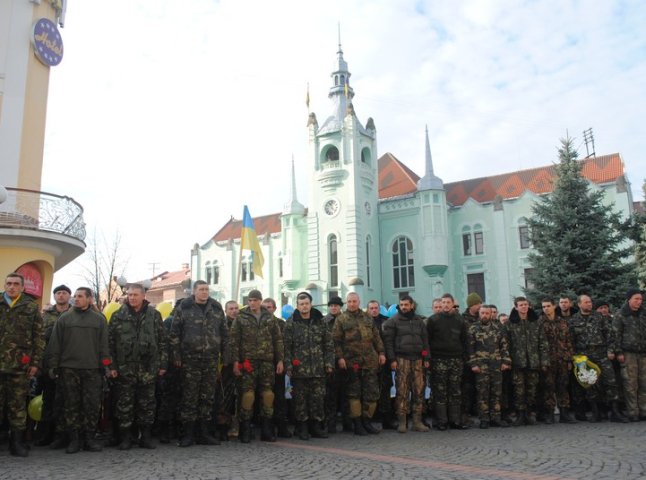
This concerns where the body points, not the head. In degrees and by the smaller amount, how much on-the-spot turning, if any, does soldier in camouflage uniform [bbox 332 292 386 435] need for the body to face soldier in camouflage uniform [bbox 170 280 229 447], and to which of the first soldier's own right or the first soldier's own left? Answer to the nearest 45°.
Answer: approximately 45° to the first soldier's own right

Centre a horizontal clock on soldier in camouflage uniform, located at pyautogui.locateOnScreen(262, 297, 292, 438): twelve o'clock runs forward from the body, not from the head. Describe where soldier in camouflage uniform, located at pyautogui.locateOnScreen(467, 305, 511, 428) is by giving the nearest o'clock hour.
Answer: soldier in camouflage uniform, located at pyautogui.locateOnScreen(467, 305, 511, 428) is roughly at 9 o'clock from soldier in camouflage uniform, located at pyautogui.locateOnScreen(262, 297, 292, 438).

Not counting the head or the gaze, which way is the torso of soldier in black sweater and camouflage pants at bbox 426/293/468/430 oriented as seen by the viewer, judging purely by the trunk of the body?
toward the camera

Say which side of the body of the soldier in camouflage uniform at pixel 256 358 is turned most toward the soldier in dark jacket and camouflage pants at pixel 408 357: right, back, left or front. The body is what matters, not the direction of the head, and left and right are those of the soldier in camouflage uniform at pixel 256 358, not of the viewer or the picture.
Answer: left

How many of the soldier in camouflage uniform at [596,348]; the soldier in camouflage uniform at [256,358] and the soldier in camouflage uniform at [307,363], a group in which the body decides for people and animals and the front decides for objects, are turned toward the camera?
3

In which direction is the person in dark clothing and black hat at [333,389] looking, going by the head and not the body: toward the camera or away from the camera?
toward the camera

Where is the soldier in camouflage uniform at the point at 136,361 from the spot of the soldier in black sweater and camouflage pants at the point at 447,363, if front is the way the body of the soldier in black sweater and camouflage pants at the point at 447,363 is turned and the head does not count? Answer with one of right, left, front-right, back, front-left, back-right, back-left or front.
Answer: front-right

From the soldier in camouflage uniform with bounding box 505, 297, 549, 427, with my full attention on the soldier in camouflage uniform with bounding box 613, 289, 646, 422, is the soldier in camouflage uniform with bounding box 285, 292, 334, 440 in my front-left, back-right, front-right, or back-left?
back-right

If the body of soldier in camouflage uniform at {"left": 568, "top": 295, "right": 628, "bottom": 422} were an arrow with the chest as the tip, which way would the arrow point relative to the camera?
toward the camera

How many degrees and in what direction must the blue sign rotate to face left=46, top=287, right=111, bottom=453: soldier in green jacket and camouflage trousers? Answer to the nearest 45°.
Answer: approximately 45° to its right

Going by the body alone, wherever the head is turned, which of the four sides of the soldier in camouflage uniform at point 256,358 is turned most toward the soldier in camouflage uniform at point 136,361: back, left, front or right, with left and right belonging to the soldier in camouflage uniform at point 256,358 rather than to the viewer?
right

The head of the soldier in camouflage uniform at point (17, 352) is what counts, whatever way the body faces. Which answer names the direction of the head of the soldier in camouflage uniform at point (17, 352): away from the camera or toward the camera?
toward the camera

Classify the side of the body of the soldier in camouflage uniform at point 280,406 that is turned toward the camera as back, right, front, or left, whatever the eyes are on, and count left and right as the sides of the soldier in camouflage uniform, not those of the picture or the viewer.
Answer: front

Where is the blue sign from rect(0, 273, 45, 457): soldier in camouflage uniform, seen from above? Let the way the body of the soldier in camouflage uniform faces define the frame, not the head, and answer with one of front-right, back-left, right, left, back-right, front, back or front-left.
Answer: back

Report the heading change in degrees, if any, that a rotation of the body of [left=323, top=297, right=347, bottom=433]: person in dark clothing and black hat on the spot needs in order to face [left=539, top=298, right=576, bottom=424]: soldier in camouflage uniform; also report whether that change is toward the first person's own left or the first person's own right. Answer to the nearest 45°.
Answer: approximately 90° to the first person's own left

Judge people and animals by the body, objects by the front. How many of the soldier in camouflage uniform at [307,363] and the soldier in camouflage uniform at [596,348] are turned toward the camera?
2
